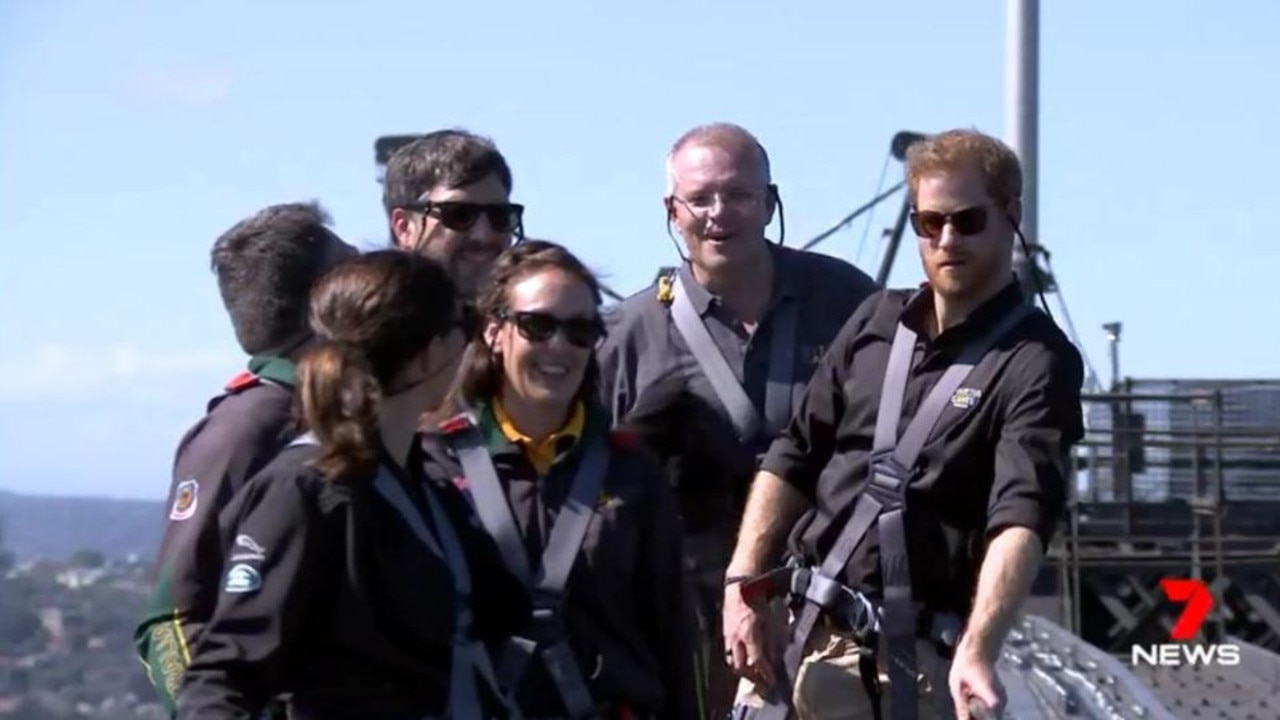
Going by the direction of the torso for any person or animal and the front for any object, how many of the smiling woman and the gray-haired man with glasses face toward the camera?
2

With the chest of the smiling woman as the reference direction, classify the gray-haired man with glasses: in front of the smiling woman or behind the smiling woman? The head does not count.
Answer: behind

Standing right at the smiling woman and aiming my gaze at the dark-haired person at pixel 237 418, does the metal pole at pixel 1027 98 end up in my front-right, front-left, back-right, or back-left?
back-right

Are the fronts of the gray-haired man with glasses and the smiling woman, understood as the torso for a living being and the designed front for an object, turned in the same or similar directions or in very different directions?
same or similar directions

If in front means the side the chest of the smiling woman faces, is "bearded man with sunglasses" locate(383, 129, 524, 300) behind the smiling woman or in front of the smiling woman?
behind

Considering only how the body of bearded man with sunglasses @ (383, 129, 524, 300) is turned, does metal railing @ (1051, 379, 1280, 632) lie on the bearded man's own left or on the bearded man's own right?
on the bearded man's own left

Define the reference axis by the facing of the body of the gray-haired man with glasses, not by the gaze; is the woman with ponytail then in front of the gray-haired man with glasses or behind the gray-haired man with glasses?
in front

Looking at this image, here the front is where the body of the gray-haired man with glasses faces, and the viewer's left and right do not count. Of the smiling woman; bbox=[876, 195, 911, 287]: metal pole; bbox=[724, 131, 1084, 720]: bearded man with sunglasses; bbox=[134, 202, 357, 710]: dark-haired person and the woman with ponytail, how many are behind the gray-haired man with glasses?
1

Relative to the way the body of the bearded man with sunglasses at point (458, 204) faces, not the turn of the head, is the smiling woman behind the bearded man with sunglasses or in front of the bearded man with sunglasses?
in front

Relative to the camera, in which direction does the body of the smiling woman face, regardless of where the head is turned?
toward the camera

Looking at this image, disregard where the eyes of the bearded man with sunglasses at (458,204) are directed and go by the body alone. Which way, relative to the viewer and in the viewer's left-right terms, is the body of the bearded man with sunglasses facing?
facing the viewer and to the right of the viewer

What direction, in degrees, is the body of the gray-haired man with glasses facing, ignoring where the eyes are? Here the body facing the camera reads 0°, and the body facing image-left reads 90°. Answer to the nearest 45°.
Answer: approximately 0°
